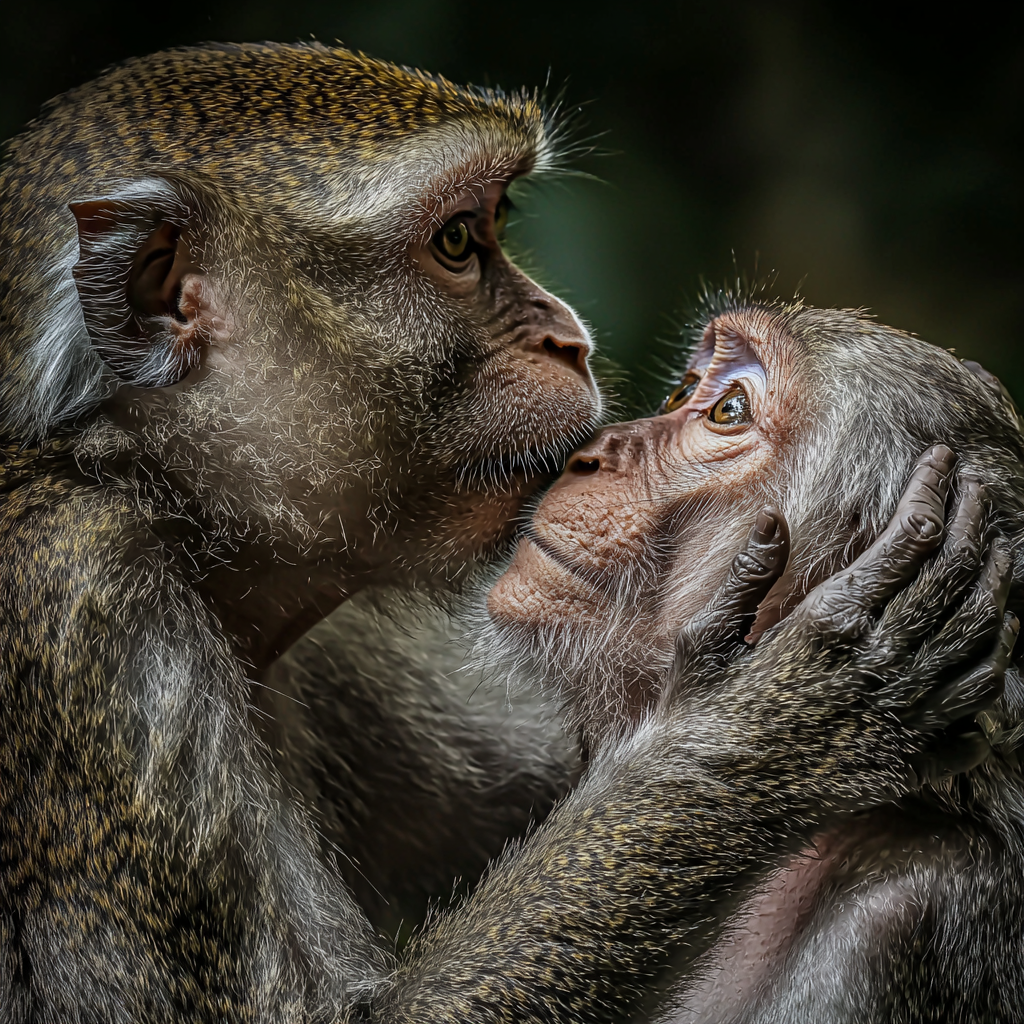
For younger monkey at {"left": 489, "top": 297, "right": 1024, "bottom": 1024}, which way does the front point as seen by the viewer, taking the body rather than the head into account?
to the viewer's left

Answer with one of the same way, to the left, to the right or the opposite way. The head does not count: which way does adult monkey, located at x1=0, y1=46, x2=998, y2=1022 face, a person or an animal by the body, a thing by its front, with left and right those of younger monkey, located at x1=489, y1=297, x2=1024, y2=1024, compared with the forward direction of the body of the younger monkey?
the opposite way

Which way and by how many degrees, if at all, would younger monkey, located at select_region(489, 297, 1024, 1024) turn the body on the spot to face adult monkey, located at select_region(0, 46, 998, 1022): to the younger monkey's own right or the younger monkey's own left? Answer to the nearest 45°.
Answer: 0° — it already faces it

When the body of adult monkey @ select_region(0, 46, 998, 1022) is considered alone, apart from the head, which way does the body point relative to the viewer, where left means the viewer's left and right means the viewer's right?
facing to the right of the viewer

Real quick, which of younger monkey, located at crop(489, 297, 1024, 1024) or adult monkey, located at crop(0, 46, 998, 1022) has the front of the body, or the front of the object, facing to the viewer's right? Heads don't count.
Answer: the adult monkey

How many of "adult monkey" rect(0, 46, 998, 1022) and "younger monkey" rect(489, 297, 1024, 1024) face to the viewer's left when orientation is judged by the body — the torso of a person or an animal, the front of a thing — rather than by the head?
1

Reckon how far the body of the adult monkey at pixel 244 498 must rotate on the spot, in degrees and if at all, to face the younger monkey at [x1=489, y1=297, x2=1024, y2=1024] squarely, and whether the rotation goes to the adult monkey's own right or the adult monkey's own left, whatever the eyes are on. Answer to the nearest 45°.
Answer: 0° — it already faces it
